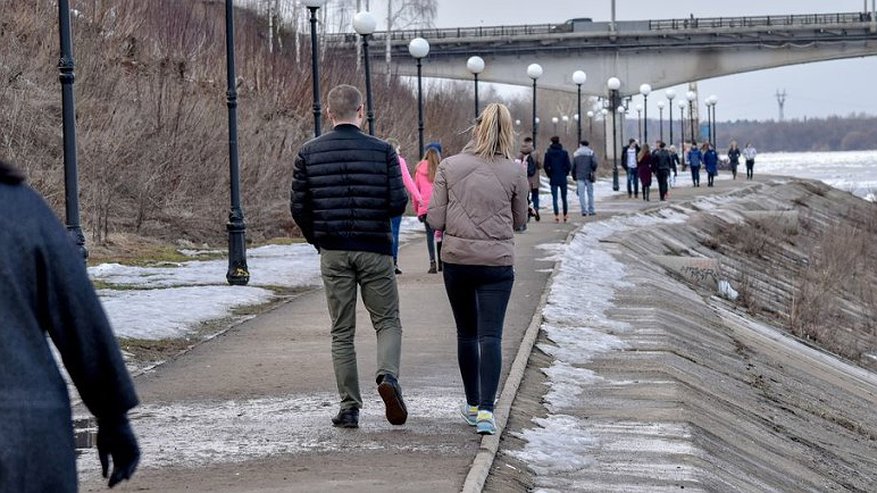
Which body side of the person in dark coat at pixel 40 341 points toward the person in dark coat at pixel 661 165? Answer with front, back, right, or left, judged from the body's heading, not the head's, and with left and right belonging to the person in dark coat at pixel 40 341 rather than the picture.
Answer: front

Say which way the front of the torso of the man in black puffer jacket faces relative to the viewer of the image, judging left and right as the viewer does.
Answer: facing away from the viewer

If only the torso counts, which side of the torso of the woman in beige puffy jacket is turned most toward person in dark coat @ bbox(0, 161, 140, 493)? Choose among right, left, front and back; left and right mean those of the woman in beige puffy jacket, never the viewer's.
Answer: back

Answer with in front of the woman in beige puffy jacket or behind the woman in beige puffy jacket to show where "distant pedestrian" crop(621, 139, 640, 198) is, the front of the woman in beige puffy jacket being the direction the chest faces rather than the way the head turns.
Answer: in front

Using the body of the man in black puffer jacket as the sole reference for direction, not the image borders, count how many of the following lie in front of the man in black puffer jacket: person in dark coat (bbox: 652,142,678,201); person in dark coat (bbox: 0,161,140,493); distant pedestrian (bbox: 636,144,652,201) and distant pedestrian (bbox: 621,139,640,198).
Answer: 3

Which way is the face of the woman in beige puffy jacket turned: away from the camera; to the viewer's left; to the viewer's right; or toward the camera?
away from the camera

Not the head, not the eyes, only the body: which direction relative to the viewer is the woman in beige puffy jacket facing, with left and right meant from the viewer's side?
facing away from the viewer

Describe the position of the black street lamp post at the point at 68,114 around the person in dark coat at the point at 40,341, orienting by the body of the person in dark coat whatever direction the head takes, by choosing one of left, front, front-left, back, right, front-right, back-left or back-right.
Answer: front

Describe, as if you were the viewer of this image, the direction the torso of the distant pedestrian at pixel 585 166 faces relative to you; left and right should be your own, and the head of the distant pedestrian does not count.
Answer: facing away from the viewer

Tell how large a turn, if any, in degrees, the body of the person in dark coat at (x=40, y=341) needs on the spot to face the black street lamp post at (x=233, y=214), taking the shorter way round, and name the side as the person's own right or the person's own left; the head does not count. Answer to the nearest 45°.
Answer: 0° — they already face it

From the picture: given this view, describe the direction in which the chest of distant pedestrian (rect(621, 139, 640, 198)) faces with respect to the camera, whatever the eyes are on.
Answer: toward the camera

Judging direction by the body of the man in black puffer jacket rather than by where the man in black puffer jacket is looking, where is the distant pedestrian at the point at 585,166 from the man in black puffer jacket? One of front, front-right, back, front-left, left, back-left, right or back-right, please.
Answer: front

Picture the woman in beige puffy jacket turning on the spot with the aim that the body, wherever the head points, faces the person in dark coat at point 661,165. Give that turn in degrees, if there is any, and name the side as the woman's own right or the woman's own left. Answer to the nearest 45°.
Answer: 0° — they already face them

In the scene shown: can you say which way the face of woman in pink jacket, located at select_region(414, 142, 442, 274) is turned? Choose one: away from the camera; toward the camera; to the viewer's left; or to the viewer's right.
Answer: away from the camera

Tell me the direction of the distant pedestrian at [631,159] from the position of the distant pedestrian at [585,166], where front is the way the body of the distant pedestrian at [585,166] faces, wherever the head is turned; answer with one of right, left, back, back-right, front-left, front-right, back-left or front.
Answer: front

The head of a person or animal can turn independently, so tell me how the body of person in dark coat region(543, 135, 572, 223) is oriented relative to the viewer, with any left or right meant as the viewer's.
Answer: facing away from the viewer
